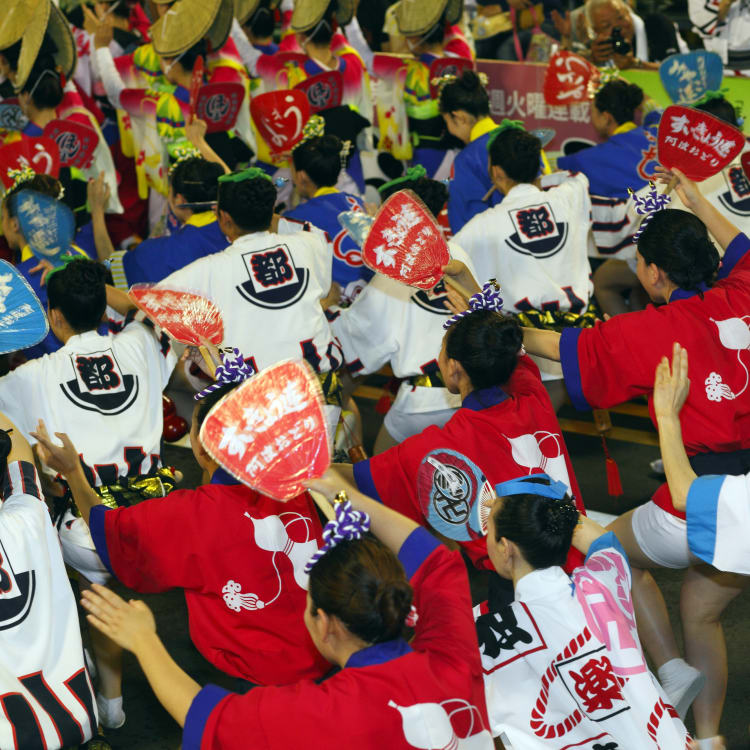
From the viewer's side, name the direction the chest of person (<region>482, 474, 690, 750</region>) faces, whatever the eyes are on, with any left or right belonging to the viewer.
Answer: facing away from the viewer and to the left of the viewer

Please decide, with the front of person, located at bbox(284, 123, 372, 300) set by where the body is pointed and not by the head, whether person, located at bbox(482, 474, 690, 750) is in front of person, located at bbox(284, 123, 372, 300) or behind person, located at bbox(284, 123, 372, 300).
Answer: behind

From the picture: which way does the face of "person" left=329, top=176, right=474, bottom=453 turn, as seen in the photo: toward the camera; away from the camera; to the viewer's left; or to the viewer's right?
away from the camera

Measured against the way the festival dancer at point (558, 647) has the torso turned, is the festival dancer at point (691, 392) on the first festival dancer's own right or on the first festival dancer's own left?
on the first festival dancer's own right

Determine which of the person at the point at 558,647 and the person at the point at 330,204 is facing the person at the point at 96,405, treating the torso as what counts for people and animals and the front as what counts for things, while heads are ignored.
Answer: the person at the point at 558,647

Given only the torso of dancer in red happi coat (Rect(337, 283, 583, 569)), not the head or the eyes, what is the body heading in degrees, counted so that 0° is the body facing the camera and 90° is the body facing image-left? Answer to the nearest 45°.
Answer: approximately 135°

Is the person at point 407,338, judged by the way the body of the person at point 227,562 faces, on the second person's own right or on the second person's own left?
on the second person's own right
